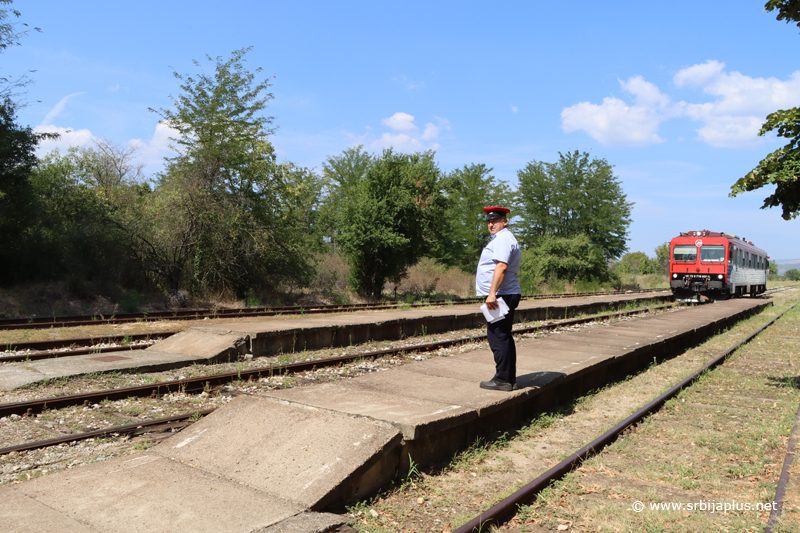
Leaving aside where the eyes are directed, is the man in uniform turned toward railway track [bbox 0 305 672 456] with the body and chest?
yes

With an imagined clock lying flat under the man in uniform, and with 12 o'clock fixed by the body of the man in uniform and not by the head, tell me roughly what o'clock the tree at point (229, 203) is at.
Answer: The tree is roughly at 2 o'clock from the man in uniform.

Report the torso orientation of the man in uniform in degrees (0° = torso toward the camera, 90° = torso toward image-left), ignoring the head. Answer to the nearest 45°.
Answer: approximately 90°

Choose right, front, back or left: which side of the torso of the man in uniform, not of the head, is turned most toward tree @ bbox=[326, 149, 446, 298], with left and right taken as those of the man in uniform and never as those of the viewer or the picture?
right

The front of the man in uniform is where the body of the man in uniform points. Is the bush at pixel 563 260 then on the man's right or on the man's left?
on the man's right
